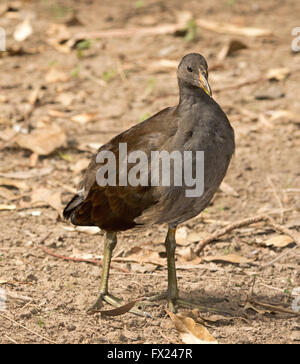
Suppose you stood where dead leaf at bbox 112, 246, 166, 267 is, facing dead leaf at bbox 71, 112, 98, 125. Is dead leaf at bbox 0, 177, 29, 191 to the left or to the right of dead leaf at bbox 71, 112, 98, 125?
left

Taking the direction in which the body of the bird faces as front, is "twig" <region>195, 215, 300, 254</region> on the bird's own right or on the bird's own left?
on the bird's own left

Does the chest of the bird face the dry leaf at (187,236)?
no

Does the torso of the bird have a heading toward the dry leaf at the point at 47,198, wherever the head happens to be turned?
no

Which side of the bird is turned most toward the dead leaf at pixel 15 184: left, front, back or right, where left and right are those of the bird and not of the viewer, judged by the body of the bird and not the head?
back

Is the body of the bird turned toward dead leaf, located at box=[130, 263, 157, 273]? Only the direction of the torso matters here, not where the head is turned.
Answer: no

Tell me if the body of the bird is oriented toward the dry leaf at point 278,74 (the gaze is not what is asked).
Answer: no

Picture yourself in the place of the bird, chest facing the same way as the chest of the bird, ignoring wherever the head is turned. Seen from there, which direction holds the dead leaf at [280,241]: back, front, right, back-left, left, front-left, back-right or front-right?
left

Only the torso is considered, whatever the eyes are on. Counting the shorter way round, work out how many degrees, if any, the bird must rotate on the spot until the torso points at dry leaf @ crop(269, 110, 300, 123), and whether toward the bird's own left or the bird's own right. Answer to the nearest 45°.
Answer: approximately 90° to the bird's own left

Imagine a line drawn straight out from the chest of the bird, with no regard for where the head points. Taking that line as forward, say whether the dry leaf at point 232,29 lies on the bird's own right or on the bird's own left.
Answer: on the bird's own left

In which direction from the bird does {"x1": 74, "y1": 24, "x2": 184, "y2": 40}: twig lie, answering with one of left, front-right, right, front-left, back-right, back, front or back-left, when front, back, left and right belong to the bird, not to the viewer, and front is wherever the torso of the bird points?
back-left

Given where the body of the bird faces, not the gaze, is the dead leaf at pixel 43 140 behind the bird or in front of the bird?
behind

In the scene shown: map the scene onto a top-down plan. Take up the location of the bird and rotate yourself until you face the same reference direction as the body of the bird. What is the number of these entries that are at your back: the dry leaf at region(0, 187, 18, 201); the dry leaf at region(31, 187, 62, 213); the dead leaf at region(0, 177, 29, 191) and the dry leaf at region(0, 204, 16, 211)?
4

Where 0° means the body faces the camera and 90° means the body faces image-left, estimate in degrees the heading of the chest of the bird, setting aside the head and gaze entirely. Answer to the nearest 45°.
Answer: approximately 315°
